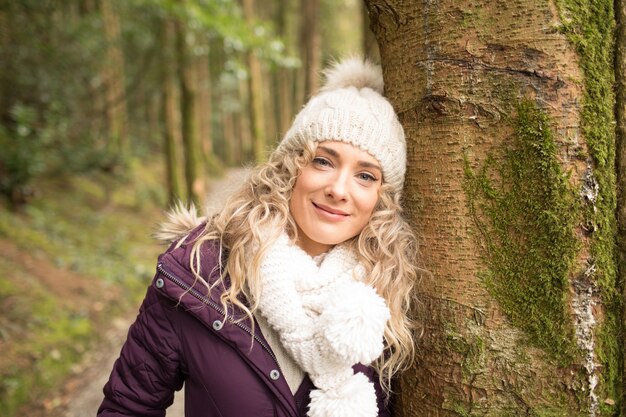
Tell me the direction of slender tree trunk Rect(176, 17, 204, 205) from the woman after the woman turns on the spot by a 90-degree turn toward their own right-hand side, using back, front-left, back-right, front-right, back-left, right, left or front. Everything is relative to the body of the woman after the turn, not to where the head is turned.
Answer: back-right

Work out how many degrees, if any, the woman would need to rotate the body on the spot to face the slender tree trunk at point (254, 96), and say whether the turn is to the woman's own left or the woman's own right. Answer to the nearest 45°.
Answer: approximately 135° to the woman's own left

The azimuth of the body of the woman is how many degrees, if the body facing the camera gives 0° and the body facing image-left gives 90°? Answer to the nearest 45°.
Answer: approximately 315°

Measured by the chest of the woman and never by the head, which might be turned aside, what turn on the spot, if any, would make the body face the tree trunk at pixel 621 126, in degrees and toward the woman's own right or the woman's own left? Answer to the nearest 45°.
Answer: approximately 45° to the woman's own left

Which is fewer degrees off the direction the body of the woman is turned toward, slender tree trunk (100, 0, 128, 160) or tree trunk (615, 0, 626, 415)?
the tree trunk

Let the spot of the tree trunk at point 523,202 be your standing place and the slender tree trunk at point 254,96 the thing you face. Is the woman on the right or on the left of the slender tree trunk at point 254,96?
left

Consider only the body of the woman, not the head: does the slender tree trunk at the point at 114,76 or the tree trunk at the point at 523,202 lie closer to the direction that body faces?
the tree trunk
